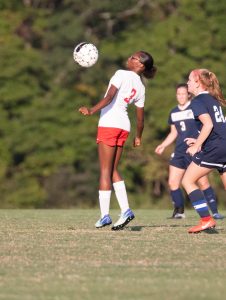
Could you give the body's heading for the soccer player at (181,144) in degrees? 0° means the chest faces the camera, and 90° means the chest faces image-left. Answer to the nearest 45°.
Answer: approximately 0°

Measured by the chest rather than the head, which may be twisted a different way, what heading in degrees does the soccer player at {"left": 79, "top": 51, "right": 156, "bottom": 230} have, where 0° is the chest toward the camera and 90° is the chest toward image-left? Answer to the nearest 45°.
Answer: approximately 135°

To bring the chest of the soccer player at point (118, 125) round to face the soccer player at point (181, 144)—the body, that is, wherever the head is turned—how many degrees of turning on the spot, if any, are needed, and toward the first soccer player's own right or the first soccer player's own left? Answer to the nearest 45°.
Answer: approximately 45° to the first soccer player's own right

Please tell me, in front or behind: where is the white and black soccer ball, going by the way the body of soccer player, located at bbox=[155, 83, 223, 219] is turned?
in front

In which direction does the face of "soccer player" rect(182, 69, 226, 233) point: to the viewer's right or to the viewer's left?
to the viewer's left
